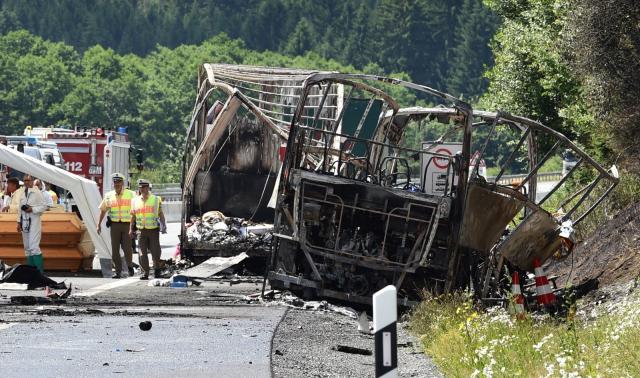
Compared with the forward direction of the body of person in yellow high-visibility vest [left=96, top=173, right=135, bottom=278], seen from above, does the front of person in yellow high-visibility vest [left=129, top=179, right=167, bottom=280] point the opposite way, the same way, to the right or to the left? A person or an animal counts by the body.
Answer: the same way

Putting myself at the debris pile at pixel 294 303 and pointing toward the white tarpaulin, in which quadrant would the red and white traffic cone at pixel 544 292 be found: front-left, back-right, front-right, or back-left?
back-right

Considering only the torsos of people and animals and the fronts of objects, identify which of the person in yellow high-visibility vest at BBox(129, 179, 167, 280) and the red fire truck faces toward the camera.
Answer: the person in yellow high-visibility vest

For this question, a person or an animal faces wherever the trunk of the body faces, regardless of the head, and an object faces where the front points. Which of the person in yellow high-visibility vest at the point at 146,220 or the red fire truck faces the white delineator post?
the person in yellow high-visibility vest

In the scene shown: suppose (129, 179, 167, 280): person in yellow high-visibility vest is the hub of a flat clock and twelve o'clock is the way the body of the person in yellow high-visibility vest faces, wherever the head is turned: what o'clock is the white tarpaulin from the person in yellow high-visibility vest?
The white tarpaulin is roughly at 4 o'clock from the person in yellow high-visibility vest.

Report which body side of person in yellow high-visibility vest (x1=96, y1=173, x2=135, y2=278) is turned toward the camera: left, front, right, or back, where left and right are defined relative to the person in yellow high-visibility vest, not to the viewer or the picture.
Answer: front

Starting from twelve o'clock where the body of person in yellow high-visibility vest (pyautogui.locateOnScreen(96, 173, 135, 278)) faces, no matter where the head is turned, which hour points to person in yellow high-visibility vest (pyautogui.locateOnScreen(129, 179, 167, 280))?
person in yellow high-visibility vest (pyautogui.locateOnScreen(129, 179, 167, 280)) is roughly at 10 o'clock from person in yellow high-visibility vest (pyautogui.locateOnScreen(96, 173, 135, 278)).

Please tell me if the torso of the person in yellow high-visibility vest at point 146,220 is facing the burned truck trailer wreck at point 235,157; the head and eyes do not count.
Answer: no

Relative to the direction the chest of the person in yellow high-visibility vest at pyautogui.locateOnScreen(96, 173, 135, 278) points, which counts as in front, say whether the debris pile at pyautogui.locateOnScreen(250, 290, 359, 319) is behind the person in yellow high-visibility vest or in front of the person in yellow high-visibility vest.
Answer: in front

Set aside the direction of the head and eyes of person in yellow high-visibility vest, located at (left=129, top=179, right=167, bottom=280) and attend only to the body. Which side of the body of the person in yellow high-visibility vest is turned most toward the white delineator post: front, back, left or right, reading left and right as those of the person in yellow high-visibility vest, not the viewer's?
front

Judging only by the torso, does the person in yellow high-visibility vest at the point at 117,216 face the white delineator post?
yes

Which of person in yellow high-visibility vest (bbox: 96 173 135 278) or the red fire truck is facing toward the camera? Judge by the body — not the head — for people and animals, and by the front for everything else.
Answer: the person in yellow high-visibility vest

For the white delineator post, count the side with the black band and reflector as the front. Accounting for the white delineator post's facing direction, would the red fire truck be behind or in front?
behind

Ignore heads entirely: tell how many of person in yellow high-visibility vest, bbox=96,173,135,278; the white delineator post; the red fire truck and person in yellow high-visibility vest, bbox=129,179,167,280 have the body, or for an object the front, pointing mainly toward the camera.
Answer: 3

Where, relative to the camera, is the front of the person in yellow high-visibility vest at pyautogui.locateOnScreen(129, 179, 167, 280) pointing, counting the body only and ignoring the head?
toward the camera

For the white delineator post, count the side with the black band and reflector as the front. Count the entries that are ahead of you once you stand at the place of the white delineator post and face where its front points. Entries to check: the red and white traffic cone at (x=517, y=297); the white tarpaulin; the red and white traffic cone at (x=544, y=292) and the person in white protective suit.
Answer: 0
